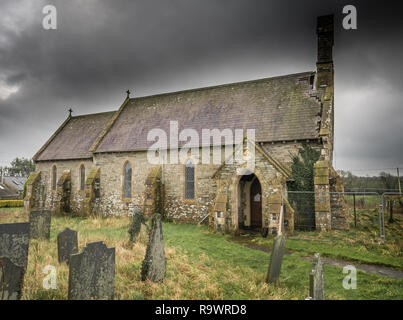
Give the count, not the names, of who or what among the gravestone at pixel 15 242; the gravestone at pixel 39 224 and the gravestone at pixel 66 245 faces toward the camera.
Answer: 3

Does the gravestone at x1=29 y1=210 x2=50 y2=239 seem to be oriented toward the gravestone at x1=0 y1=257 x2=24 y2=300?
yes

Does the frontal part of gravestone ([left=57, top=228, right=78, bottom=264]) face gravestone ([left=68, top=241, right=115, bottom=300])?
yes

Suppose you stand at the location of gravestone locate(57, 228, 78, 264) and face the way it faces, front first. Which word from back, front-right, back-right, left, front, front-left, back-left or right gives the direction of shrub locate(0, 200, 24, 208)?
back

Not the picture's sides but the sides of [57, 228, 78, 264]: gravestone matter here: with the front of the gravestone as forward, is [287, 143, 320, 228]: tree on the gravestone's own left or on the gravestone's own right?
on the gravestone's own left
